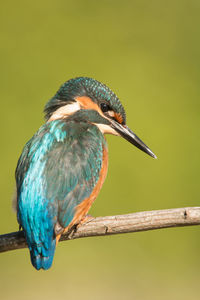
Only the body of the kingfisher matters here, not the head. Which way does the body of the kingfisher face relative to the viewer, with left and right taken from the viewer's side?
facing away from the viewer and to the right of the viewer
